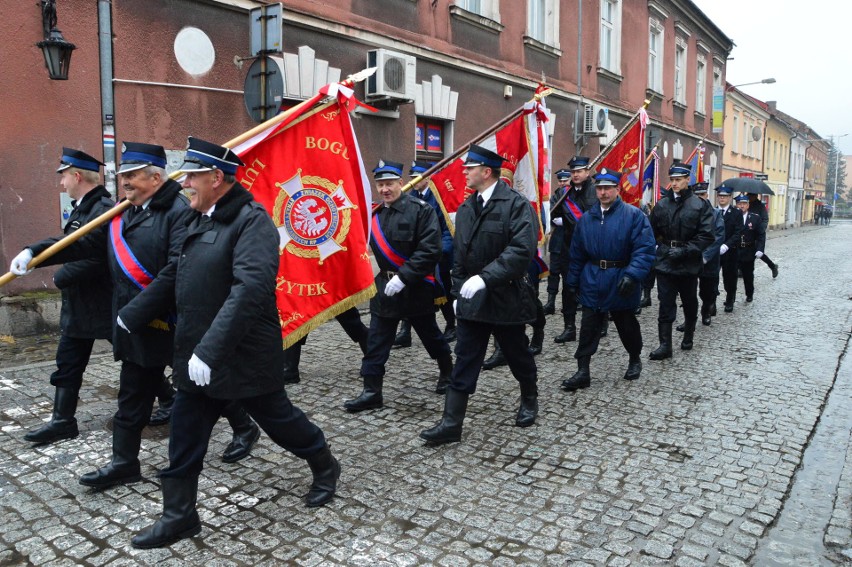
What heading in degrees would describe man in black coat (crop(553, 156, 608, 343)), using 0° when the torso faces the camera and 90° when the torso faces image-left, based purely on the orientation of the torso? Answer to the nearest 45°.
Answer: approximately 45°

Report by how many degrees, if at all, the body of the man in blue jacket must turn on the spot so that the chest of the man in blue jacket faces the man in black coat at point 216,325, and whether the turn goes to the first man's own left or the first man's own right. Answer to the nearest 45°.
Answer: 0° — they already face them

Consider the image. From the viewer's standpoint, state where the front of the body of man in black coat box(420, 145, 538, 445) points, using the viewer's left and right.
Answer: facing the viewer and to the left of the viewer

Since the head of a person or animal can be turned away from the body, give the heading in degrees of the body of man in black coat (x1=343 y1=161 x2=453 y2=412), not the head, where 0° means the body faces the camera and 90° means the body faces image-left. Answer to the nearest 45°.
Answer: approximately 45°

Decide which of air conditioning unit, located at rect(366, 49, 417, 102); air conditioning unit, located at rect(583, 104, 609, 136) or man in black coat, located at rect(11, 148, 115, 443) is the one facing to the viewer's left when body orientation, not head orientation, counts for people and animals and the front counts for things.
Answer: the man in black coat

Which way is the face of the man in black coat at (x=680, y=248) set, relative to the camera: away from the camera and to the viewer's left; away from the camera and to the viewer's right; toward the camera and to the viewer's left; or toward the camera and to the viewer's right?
toward the camera and to the viewer's left

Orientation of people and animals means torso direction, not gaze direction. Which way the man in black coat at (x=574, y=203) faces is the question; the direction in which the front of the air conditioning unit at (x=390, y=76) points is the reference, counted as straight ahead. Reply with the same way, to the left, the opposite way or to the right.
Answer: to the right

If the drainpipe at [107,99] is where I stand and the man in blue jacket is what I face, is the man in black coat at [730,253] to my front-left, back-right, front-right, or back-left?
front-left

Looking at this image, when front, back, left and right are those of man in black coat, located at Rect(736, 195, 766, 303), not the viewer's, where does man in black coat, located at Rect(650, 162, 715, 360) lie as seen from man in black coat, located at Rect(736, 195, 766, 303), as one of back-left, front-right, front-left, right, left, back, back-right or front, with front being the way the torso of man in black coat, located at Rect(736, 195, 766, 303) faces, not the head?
front-left

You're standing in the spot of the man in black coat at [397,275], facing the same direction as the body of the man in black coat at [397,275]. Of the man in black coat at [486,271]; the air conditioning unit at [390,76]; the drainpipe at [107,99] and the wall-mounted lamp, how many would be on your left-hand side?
1

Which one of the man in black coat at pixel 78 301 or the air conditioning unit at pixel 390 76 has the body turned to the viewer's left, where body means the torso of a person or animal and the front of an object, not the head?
the man in black coat

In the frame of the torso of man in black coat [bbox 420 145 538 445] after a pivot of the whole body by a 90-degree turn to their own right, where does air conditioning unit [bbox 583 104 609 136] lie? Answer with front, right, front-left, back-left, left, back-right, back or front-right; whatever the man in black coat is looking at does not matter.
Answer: front-right

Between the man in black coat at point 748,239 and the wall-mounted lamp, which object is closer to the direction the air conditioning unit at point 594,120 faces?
the man in black coat

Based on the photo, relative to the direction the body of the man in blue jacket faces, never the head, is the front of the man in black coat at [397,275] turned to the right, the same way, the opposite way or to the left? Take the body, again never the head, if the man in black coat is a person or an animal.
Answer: the same way

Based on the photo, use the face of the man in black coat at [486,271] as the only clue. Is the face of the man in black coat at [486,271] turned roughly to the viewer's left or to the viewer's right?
to the viewer's left

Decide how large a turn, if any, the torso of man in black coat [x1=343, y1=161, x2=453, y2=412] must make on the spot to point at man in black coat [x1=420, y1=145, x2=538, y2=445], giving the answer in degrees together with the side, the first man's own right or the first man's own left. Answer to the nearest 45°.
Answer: approximately 90° to the first man's own left

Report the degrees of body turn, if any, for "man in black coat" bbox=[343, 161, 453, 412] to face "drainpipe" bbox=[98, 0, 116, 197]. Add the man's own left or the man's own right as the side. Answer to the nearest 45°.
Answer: approximately 90° to the man's own right

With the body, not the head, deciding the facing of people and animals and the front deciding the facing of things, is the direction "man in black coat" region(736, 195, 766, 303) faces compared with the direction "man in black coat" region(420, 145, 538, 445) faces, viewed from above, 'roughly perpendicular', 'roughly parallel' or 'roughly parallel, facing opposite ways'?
roughly parallel

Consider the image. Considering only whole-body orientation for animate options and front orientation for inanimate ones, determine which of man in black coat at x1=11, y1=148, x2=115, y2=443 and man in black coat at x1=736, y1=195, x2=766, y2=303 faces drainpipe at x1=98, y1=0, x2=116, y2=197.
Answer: man in black coat at x1=736, y1=195, x2=766, y2=303

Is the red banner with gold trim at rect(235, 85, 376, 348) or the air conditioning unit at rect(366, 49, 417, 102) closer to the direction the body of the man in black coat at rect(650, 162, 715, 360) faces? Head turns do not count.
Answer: the red banner with gold trim
